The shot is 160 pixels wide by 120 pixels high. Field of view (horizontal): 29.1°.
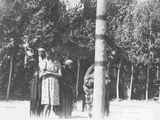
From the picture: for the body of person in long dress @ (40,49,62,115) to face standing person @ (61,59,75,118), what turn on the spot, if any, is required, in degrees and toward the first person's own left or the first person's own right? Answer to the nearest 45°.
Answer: approximately 135° to the first person's own left

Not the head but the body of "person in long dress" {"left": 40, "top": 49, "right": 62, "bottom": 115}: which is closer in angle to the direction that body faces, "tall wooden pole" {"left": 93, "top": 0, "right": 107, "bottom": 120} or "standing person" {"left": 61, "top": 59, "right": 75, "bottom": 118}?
the tall wooden pole

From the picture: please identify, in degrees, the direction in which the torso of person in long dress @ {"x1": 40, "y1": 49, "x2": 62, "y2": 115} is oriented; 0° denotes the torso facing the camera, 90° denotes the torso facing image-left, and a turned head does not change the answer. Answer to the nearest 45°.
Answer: approximately 0°
